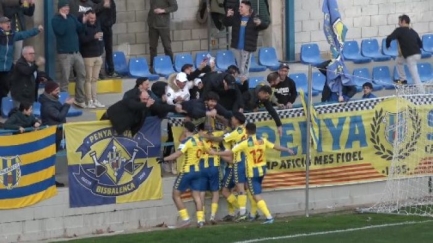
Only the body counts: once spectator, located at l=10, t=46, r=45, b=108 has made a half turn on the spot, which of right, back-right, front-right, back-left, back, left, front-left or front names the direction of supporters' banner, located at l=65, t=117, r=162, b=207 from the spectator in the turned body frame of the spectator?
back

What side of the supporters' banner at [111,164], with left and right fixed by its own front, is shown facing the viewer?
front

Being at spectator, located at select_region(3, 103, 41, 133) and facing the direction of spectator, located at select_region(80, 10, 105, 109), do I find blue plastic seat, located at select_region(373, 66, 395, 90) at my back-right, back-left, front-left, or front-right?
front-right

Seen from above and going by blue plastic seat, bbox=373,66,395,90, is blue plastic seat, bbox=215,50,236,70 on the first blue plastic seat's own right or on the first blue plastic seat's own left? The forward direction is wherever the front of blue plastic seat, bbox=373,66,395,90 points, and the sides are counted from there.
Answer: on the first blue plastic seat's own right

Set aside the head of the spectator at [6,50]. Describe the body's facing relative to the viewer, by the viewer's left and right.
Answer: facing the viewer and to the right of the viewer

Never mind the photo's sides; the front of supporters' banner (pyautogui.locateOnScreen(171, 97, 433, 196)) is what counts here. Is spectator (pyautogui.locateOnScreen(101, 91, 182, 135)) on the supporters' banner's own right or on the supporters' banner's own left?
on the supporters' banner's own right

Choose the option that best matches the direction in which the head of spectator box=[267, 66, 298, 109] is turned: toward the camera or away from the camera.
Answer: toward the camera

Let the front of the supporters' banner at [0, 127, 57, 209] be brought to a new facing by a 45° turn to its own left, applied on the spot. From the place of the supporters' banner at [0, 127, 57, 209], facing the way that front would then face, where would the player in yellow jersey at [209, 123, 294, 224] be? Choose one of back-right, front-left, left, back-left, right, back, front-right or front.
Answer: front-left

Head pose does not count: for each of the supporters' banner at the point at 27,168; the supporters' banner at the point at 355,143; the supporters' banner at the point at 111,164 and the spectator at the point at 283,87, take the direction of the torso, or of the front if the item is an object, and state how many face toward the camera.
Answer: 4

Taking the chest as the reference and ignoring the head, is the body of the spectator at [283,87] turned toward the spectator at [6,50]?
no

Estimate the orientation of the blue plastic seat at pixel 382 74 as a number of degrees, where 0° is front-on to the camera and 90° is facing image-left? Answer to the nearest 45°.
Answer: approximately 315°

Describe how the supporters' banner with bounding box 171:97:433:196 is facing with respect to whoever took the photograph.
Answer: facing the viewer

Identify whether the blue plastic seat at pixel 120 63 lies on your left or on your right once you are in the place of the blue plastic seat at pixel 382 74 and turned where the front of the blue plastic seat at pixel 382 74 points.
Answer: on your right

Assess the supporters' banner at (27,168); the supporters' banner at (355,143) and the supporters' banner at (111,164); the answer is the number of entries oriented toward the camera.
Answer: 3

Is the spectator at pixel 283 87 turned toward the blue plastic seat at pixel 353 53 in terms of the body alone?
no
